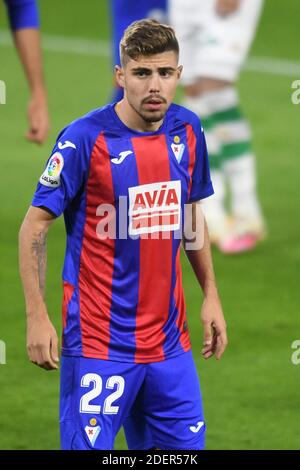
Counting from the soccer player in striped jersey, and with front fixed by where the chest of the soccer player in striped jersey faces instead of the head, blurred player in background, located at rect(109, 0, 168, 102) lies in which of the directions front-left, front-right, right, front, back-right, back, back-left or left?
back-left

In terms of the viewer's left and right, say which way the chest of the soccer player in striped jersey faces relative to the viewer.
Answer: facing the viewer and to the right of the viewer

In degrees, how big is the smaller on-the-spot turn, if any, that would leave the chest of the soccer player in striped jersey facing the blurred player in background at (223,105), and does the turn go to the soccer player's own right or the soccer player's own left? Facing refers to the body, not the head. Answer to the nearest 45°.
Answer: approximately 135° to the soccer player's own left
